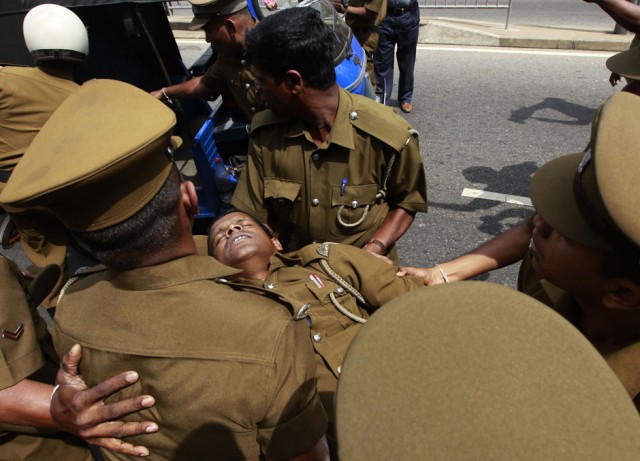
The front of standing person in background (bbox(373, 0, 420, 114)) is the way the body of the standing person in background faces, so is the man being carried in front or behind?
in front

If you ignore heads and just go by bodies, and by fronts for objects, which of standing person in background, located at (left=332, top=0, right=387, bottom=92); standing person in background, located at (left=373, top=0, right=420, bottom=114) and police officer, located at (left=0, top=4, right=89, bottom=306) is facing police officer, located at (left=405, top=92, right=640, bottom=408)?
standing person in background, located at (left=373, top=0, right=420, bottom=114)

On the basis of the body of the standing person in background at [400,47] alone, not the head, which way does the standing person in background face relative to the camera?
toward the camera

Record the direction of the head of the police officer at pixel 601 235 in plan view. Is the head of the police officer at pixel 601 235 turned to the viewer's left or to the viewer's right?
to the viewer's left

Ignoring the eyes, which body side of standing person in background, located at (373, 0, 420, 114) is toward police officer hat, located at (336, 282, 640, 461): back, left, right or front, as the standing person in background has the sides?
front

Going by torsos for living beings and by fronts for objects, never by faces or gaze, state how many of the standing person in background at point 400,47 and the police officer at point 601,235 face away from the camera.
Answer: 0

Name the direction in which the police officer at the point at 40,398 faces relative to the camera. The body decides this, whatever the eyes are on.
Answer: to the viewer's right

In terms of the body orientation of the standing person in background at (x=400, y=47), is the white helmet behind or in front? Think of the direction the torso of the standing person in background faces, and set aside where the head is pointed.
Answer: in front

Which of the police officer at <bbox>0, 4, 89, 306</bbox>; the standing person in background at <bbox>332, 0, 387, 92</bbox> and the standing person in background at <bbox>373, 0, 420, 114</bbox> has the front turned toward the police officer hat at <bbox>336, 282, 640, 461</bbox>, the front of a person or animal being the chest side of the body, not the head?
the standing person in background at <bbox>373, 0, 420, 114</bbox>

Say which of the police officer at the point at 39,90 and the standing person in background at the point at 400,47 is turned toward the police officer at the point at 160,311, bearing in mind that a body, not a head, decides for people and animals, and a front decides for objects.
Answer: the standing person in background

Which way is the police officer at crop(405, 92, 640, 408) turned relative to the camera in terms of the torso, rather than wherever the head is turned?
to the viewer's left
